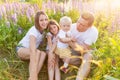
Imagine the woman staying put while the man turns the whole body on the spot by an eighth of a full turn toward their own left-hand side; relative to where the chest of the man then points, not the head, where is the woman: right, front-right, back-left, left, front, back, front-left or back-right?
right

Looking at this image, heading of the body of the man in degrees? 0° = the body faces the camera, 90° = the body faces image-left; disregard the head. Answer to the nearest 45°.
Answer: approximately 45°
